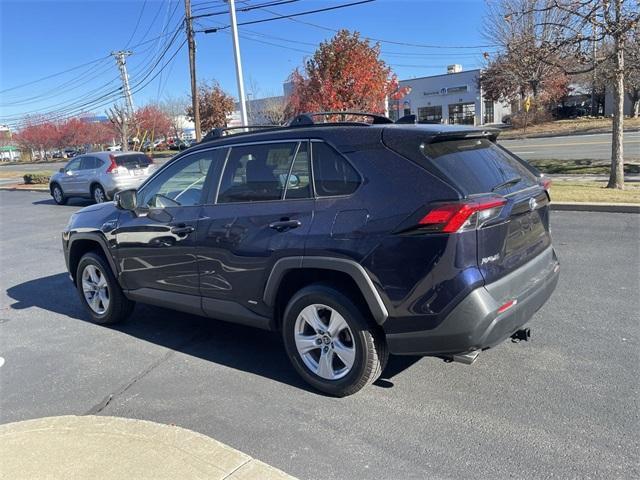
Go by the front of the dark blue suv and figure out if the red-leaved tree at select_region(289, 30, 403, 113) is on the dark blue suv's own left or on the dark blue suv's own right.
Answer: on the dark blue suv's own right

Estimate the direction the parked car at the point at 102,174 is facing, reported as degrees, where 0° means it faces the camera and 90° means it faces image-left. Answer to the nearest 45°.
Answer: approximately 135°

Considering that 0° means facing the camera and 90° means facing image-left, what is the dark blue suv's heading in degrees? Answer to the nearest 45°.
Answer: approximately 135°

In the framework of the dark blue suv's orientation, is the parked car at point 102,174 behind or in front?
in front

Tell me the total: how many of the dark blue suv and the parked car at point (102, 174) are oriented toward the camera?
0

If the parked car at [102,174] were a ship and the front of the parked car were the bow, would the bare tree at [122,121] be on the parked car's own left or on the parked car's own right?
on the parked car's own right

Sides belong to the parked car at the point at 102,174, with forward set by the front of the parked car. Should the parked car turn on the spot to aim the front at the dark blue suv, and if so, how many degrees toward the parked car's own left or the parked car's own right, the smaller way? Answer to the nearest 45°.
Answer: approximately 135° to the parked car's own left

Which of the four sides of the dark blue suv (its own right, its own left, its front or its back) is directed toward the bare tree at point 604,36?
right
